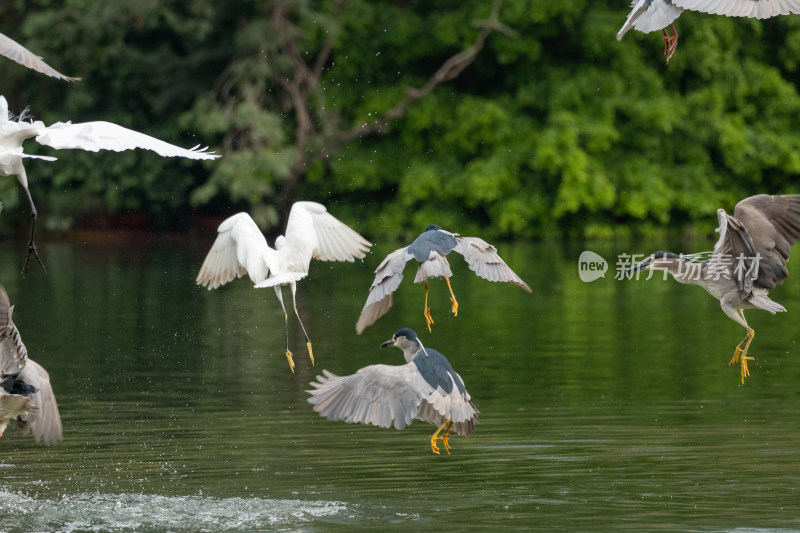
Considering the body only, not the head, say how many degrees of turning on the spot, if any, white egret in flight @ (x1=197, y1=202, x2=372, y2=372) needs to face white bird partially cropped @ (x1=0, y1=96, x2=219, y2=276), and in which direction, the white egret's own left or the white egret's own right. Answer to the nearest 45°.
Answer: approximately 135° to the white egret's own left

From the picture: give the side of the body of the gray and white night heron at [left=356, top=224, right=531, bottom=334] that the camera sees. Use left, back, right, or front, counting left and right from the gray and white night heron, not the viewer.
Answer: back

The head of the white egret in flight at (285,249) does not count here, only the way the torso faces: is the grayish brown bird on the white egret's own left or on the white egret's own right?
on the white egret's own right

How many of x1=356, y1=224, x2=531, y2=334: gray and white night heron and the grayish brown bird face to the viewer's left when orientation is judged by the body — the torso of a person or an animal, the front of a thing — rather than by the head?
1

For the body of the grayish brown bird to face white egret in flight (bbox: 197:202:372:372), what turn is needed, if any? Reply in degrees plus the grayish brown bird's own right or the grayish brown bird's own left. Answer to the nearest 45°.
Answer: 0° — it already faces it

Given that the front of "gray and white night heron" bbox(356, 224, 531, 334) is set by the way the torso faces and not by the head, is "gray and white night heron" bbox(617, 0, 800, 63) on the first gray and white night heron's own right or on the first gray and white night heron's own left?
on the first gray and white night heron's own right

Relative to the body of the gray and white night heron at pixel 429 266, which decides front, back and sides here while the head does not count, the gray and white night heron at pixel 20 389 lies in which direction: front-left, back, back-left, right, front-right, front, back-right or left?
left

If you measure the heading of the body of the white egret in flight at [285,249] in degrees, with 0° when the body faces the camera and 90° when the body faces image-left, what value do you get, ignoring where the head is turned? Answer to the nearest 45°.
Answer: approximately 180°

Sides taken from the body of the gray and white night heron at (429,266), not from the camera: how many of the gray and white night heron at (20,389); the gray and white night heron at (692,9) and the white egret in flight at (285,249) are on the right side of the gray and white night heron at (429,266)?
1

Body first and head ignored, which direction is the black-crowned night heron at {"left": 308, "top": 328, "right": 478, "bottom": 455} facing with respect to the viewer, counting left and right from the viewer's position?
facing away from the viewer and to the left of the viewer

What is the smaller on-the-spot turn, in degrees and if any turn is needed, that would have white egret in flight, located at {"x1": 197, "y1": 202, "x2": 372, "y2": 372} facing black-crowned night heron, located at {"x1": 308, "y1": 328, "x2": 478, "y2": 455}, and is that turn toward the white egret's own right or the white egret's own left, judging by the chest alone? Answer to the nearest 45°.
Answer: approximately 135° to the white egret's own right

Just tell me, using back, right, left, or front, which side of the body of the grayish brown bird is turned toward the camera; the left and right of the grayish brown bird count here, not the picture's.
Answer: left

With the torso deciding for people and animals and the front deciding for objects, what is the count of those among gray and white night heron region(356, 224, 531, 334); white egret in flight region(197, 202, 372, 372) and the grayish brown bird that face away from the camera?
2

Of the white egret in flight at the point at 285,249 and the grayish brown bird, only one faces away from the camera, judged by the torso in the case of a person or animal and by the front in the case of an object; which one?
the white egret in flight
